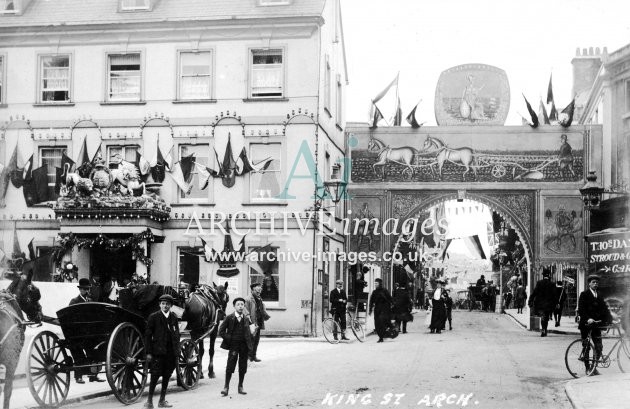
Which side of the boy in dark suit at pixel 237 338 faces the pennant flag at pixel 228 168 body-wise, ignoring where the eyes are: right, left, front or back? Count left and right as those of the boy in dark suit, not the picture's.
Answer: back

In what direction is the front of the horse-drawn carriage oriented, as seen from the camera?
facing away from the viewer and to the right of the viewer

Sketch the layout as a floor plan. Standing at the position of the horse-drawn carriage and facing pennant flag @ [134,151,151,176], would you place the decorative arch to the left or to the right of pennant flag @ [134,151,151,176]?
right

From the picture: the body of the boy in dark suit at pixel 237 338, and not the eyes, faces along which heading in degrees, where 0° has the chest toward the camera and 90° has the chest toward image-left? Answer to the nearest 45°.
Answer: approximately 0°

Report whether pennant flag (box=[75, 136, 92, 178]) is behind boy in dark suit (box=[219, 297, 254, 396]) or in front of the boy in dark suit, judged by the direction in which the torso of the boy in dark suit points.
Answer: behind
